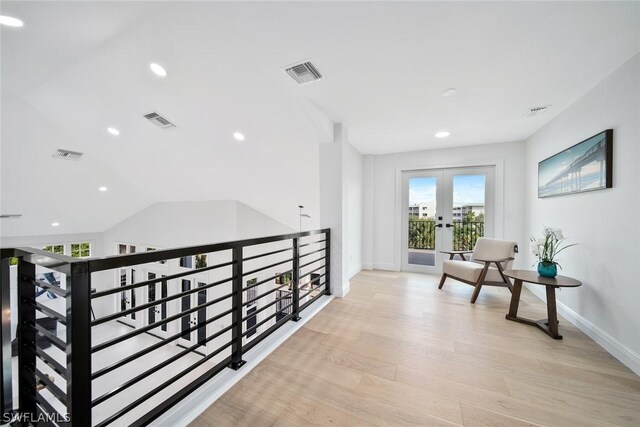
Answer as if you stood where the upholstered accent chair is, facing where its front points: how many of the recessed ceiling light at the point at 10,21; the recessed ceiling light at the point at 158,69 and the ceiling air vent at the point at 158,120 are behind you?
0

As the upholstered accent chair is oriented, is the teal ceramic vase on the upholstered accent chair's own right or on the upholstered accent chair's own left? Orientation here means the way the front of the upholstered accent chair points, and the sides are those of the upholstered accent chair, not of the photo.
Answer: on the upholstered accent chair's own left

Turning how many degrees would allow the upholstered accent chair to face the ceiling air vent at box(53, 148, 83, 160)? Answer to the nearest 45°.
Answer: approximately 45° to its right

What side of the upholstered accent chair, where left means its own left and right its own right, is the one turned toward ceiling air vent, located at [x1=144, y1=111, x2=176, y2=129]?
front

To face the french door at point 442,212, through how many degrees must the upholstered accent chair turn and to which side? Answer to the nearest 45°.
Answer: approximately 90° to its right

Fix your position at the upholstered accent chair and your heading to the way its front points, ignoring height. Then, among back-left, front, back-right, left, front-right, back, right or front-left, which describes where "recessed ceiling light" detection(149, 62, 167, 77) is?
front

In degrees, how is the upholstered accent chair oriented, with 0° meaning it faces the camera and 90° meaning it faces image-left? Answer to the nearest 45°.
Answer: approximately 45°

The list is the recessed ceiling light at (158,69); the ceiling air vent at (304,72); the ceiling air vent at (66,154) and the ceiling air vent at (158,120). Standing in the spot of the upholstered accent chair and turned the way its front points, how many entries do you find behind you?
0

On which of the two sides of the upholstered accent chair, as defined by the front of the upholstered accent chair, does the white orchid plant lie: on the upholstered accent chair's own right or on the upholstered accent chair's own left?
on the upholstered accent chair's own left

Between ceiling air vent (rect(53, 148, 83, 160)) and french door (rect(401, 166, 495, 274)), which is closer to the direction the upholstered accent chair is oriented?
the ceiling air vent

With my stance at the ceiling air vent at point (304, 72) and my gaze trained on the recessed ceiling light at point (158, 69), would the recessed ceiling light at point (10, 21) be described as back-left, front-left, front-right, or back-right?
front-left

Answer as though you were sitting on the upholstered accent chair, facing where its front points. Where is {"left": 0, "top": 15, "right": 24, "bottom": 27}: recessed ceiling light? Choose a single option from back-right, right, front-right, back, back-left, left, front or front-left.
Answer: front
